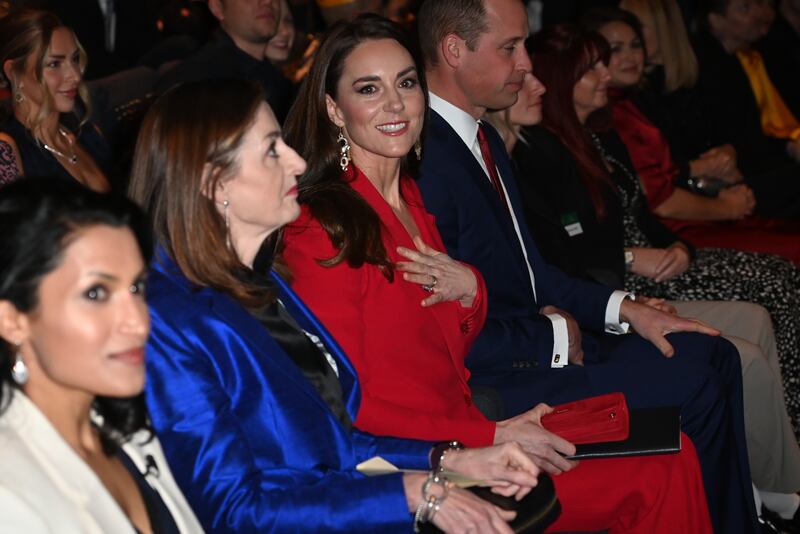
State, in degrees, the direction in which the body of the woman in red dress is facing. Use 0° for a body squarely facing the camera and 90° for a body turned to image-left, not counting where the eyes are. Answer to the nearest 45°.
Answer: approximately 270°

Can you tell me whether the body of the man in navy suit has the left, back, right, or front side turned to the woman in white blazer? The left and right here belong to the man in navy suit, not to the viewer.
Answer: right

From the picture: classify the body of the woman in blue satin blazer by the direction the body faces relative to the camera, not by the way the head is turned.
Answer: to the viewer's right

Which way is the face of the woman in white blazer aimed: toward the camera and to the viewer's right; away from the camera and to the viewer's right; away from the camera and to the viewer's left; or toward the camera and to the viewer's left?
toward the camera and to the viewer's right

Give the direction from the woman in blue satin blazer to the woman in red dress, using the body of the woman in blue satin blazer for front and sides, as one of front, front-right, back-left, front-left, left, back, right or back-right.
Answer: front-left

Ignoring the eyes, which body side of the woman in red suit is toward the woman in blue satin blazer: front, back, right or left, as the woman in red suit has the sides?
right

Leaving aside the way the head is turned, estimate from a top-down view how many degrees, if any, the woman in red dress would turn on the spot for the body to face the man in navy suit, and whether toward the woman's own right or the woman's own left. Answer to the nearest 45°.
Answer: approximately 90° to the woman's own right

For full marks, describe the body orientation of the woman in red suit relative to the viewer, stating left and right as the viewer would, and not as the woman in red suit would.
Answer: facing the viewer and to the right of the viewer

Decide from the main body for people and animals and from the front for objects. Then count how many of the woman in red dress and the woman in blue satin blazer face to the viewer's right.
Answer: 2

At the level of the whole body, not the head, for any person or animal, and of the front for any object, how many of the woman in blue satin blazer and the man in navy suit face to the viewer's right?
2

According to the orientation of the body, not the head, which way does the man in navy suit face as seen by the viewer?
to the viewer's right

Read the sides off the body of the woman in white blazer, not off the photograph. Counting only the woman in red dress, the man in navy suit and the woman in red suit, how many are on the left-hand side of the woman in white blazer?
3

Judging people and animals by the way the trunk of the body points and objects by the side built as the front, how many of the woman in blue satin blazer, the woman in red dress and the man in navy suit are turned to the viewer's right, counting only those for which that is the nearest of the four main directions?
3
